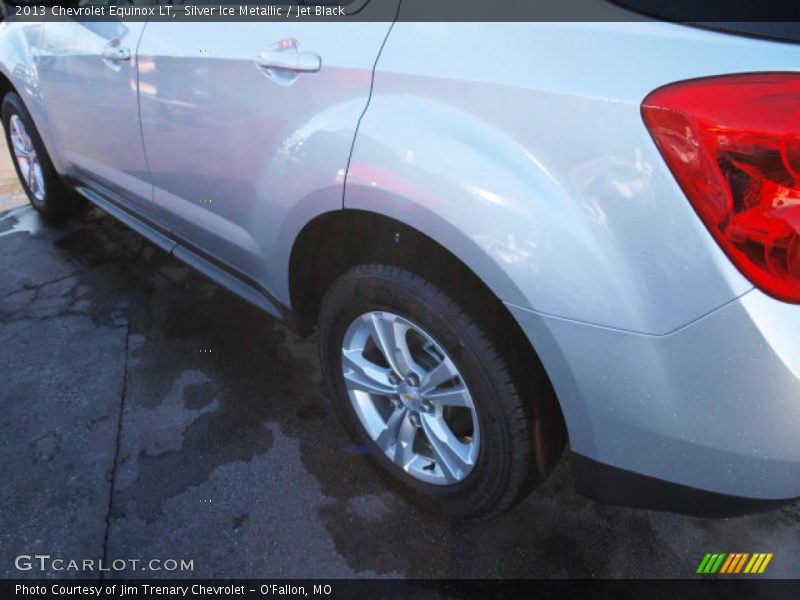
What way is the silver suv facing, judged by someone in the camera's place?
facing away from the viewer and to the left of the viewer
